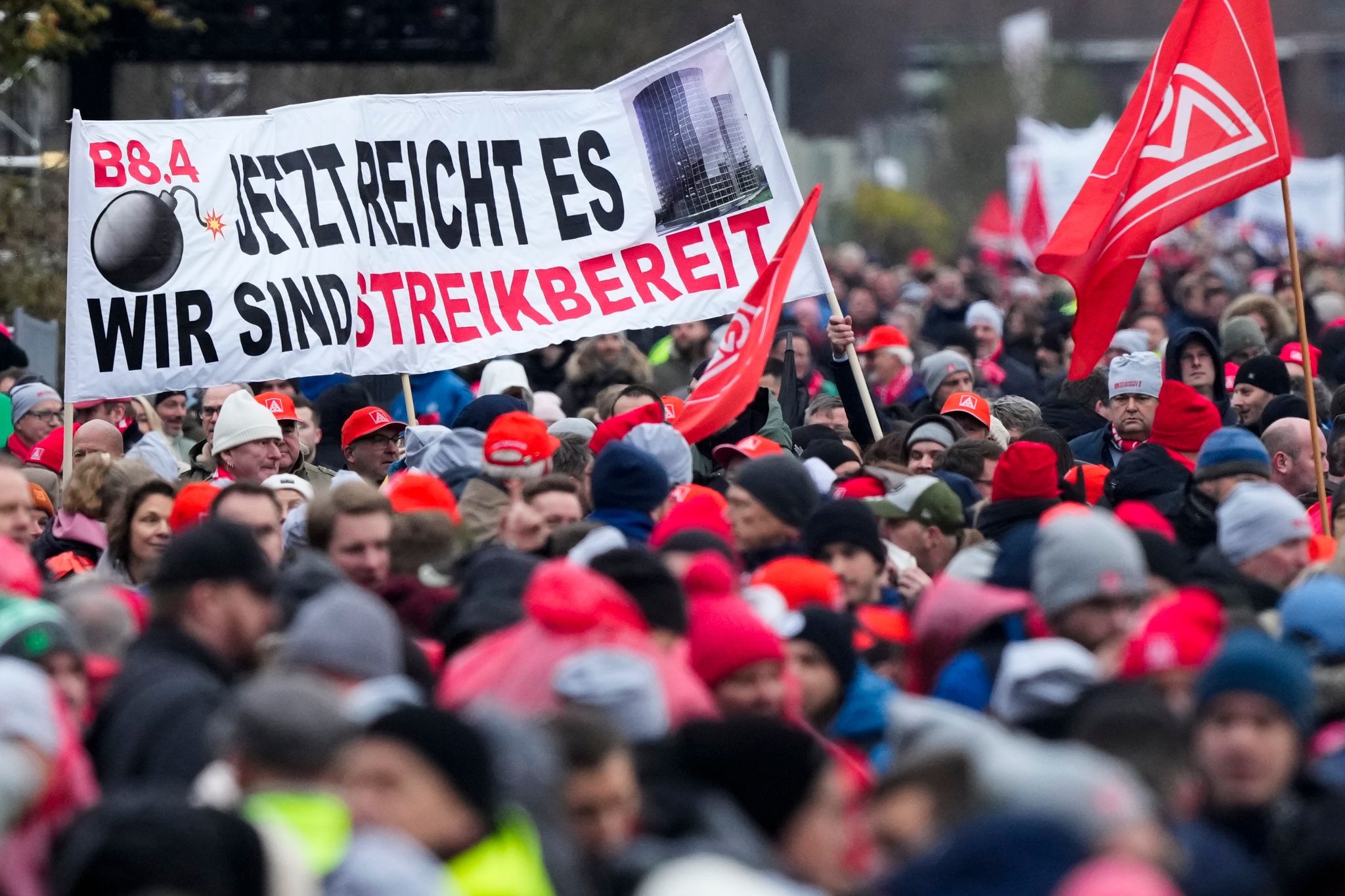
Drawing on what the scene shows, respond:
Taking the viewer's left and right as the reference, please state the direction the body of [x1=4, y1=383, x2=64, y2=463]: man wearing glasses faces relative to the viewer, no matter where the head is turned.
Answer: facing the viewer and to the right of the viewer

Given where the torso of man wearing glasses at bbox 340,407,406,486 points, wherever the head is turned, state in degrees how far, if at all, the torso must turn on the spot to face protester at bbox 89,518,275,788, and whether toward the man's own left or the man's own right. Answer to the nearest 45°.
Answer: approximately 45° to the man's own right
